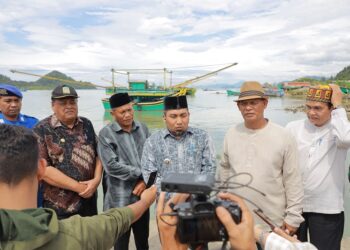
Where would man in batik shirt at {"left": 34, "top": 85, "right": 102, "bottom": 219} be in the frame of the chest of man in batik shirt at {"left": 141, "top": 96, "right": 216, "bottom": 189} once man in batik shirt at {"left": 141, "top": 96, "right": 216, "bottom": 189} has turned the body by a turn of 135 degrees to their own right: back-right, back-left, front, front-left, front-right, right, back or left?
front-left

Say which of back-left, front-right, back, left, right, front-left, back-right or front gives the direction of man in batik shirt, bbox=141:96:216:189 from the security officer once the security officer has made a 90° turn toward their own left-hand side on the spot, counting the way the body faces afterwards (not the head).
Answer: front-right

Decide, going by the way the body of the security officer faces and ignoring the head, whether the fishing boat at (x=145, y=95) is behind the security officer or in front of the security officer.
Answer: behind

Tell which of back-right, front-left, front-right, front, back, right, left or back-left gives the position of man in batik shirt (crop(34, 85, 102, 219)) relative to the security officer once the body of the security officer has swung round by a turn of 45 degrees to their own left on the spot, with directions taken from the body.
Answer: front
